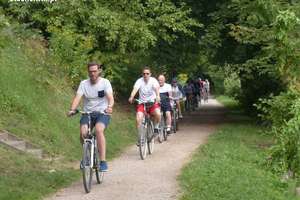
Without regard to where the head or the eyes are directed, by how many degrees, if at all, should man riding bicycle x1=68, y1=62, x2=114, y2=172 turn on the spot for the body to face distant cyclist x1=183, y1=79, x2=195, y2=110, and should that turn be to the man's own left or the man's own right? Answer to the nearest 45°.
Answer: approximately 180°

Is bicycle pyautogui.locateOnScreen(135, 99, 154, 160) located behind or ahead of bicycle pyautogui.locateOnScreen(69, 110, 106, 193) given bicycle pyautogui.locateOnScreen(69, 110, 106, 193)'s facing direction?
behind

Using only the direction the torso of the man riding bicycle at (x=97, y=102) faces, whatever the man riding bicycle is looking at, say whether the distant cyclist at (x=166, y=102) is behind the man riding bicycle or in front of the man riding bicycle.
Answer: behind

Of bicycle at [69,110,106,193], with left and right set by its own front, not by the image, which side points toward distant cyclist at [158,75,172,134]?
back

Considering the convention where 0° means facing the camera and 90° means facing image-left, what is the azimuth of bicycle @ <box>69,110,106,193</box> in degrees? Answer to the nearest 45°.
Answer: approximately 0°

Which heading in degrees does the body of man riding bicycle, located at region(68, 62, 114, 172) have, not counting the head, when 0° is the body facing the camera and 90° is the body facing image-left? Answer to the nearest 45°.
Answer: approximately 0°
